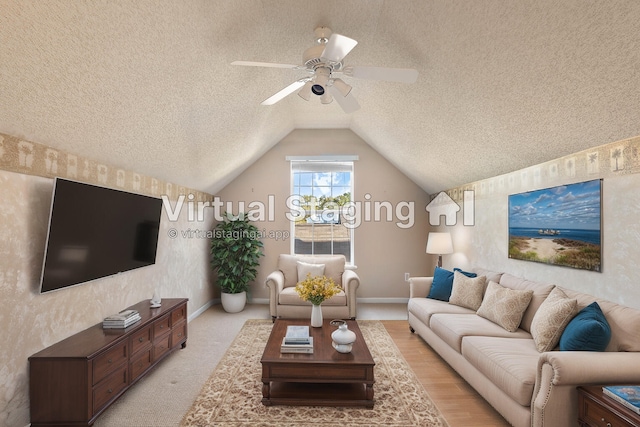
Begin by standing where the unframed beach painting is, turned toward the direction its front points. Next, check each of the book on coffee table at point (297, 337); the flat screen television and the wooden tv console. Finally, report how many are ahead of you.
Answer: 3

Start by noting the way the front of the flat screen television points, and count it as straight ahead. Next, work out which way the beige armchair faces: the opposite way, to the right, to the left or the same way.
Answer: to the right

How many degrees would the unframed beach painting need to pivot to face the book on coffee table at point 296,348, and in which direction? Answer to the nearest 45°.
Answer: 0° — it already faces it

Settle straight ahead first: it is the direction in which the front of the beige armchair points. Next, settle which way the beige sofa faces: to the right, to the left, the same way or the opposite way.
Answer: to the right

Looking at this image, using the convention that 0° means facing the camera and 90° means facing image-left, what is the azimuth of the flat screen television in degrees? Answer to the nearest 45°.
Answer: approximately 315°

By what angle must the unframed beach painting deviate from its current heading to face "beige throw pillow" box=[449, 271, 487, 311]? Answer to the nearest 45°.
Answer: approximately 90° to its right

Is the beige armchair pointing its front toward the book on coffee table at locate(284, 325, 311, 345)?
yes

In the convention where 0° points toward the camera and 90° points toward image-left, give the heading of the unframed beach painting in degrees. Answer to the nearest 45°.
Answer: approximately 45°

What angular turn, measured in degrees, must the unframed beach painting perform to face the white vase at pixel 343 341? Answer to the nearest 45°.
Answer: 0° — it already faces it

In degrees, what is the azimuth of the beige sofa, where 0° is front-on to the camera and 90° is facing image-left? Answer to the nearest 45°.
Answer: approximately 45°
